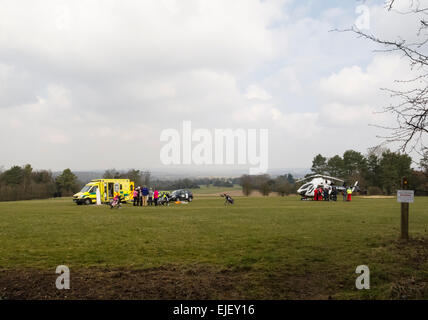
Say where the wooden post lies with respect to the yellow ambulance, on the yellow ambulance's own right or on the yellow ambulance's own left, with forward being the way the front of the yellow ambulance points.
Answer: on the yellow ambulance's own left

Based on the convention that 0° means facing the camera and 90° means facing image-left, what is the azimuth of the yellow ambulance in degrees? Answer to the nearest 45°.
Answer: approximately 45°
